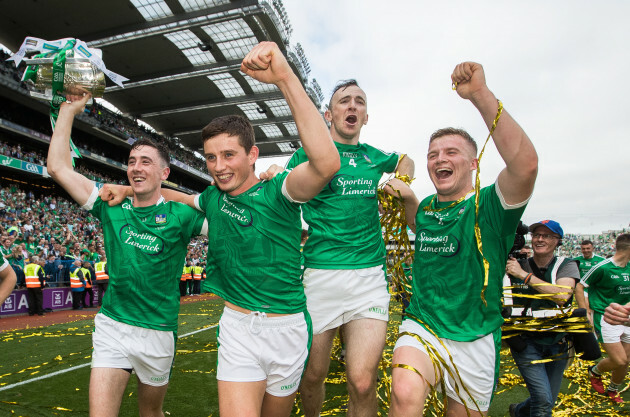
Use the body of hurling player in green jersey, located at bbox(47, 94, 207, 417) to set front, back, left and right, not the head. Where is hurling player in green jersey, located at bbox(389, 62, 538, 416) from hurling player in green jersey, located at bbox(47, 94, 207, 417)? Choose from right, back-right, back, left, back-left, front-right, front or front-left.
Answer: front-left

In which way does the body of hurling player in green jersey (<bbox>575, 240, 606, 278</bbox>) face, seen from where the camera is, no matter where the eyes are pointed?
toward the camera

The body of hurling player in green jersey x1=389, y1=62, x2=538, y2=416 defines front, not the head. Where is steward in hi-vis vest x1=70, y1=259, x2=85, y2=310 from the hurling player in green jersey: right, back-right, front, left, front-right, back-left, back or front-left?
right

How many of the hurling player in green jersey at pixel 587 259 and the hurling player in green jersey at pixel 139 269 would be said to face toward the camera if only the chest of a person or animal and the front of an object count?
2

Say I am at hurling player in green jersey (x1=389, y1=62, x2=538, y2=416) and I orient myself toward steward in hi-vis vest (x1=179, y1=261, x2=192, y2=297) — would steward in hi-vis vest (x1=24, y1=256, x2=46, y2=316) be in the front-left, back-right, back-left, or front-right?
front-left

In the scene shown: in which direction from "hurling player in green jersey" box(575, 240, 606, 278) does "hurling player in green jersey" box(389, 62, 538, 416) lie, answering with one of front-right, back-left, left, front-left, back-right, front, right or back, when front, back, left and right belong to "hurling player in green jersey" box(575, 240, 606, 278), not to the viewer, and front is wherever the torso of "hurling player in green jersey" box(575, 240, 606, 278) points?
front

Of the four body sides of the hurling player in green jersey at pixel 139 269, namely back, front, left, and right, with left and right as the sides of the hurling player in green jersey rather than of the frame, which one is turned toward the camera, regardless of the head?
front

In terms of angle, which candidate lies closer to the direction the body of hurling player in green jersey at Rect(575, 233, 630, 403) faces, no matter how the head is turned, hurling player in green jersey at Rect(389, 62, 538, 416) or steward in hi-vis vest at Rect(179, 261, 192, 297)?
the hurling player in green jersey

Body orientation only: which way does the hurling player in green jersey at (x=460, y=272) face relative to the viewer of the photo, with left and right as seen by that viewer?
facing the viewer and to the left of the viewer

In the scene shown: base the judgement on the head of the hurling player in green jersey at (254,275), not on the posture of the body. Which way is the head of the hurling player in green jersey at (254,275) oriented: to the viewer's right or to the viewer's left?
to the viewer's left
